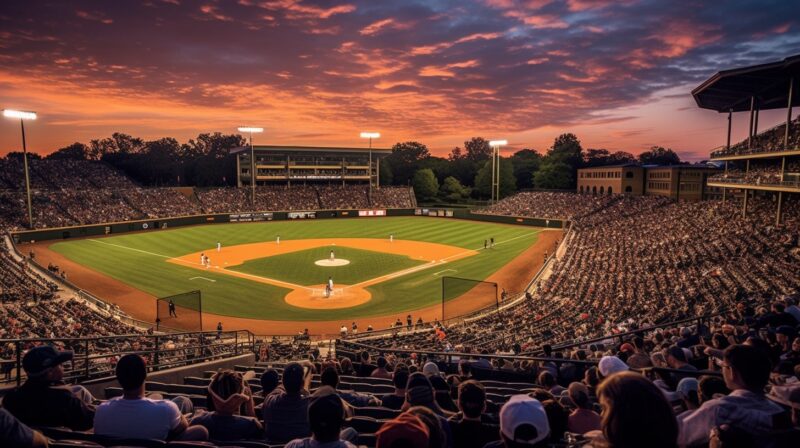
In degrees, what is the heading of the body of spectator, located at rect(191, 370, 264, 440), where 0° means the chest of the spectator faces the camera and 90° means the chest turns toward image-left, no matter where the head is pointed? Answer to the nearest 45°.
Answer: approximately 180°

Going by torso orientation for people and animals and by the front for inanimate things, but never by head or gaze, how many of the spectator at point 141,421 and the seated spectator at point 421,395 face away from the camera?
2

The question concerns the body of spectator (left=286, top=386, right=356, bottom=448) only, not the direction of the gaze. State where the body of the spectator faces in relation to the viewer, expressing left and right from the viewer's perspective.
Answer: facing away from the viewer

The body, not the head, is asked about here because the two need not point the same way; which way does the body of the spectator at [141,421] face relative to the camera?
away from the camera

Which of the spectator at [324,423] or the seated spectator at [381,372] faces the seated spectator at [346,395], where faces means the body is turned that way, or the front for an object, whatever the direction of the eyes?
the spectator

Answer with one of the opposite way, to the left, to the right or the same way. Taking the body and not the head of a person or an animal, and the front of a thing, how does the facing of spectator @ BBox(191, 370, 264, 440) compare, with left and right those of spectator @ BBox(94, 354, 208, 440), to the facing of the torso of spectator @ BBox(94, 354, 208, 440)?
the same way

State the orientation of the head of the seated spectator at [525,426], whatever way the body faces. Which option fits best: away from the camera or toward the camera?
away from the camera

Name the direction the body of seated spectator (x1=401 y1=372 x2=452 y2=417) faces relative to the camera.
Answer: away from the camera

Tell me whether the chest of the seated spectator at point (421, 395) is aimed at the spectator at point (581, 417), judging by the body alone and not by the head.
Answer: no

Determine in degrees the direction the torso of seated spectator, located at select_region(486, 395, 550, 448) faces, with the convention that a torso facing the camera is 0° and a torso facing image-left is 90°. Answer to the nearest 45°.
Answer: approximately 180°

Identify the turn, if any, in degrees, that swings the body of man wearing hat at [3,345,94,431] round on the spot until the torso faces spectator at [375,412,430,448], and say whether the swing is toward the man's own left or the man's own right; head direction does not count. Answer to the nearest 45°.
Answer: approximately 90° to the man's own right

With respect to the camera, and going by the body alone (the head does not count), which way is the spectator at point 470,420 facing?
away from the camera

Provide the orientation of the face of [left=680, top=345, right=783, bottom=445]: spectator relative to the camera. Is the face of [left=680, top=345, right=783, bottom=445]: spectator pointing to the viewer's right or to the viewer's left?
to the viewer's left

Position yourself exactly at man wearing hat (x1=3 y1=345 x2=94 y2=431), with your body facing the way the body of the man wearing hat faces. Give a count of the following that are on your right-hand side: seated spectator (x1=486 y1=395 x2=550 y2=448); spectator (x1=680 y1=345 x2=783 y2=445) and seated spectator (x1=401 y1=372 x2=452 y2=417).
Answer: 3

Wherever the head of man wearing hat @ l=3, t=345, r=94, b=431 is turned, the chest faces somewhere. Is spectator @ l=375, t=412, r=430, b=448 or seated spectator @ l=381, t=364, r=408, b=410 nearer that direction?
the seated spectator

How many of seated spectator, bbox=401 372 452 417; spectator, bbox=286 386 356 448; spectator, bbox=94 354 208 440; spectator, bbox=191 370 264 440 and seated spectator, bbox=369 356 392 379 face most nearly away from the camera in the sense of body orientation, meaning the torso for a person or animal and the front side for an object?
5

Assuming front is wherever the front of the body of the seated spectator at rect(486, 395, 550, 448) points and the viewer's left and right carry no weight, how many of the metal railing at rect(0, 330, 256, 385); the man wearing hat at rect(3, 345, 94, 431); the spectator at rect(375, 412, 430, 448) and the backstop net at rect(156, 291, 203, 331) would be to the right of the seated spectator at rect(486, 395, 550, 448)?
0

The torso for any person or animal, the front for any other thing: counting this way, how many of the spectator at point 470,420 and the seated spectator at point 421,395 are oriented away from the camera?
2

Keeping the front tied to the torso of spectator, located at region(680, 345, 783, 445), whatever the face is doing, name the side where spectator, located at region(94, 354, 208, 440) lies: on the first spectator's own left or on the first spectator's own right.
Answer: on the first spectator's own left

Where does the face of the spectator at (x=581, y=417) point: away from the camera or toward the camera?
away from the camera

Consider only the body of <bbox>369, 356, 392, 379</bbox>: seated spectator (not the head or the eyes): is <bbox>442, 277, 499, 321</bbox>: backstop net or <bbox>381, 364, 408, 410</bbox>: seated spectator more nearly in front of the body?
the backstop net

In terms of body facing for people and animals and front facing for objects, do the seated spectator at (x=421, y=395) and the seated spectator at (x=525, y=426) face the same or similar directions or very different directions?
same or similar directions
